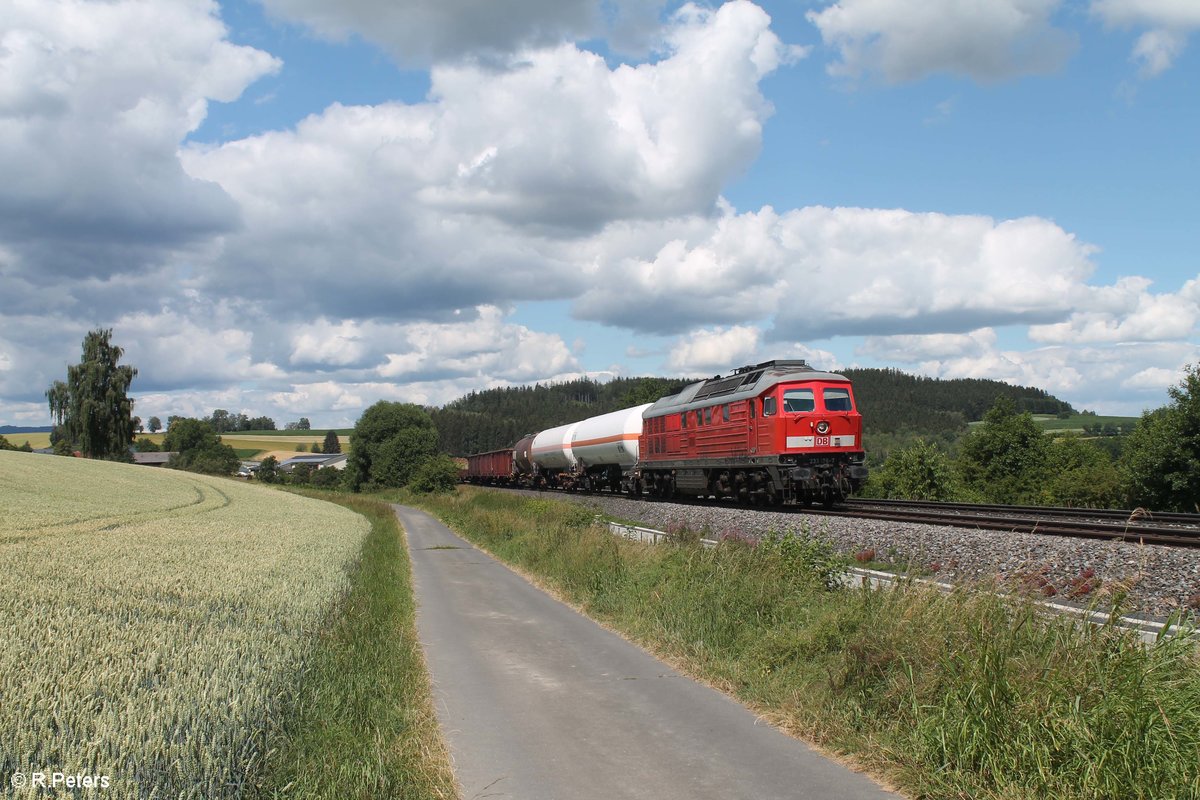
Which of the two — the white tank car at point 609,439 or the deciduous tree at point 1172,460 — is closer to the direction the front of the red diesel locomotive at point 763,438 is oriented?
the deciduous tree

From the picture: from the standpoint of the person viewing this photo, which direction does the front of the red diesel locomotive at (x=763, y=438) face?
facing the viewer and to the right of the viewer

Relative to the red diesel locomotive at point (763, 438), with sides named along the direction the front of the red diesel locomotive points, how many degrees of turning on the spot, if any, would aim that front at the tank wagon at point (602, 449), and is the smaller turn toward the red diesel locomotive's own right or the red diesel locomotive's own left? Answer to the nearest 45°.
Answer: approximately 135° to the red diesel locomotive's own left

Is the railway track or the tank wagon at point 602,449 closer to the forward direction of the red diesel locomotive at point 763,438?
the railway track

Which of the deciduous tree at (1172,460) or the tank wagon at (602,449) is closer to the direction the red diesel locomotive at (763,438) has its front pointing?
the deciduous tree

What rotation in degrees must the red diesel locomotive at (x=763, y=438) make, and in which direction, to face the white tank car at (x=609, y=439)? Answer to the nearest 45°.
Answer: approximately 135° to its left

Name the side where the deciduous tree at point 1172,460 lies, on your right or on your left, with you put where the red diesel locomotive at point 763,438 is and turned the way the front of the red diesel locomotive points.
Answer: on your left
